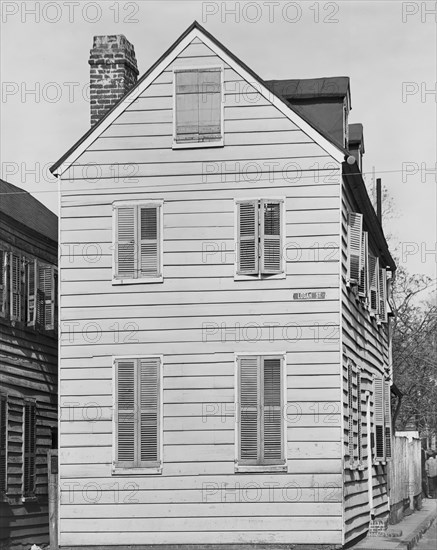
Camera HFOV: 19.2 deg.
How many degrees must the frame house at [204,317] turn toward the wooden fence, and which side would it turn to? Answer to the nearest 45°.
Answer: approximately 90° to its left

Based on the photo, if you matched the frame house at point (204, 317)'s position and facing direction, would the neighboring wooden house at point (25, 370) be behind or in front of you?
behind
